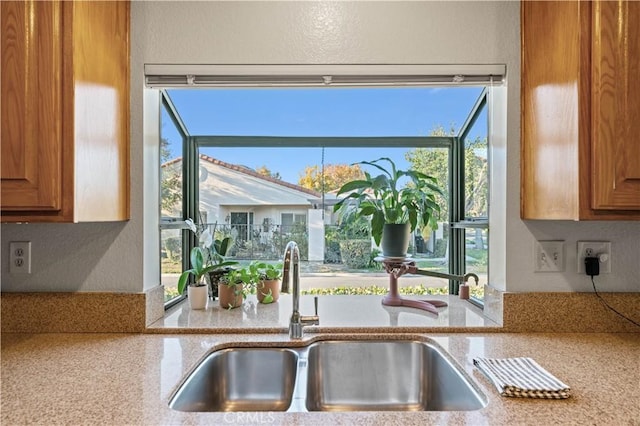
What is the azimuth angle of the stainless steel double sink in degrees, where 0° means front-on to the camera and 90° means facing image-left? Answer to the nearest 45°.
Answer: approximately 0°

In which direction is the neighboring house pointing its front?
toward the camera

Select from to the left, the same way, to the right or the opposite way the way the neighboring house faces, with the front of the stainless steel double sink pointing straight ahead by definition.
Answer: the same way

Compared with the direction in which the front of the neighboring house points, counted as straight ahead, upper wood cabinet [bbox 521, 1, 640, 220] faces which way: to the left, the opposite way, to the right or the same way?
the same way

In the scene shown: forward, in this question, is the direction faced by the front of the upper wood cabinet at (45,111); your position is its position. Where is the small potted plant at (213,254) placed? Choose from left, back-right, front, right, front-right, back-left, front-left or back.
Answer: back

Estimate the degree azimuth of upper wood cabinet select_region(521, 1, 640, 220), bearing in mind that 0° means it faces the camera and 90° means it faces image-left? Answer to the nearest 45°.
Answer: approximately 315°

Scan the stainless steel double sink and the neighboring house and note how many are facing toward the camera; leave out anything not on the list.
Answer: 2

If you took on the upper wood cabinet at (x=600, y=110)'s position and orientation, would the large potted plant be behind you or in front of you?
behind

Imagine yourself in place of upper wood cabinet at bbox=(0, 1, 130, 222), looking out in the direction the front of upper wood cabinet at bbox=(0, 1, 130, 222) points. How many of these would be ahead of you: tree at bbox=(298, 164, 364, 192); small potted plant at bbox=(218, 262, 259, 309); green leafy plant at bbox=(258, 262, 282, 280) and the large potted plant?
0

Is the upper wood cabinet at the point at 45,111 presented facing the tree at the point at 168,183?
no

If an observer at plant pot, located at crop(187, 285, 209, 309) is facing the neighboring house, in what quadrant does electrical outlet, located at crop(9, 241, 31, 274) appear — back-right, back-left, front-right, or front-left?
back-left
